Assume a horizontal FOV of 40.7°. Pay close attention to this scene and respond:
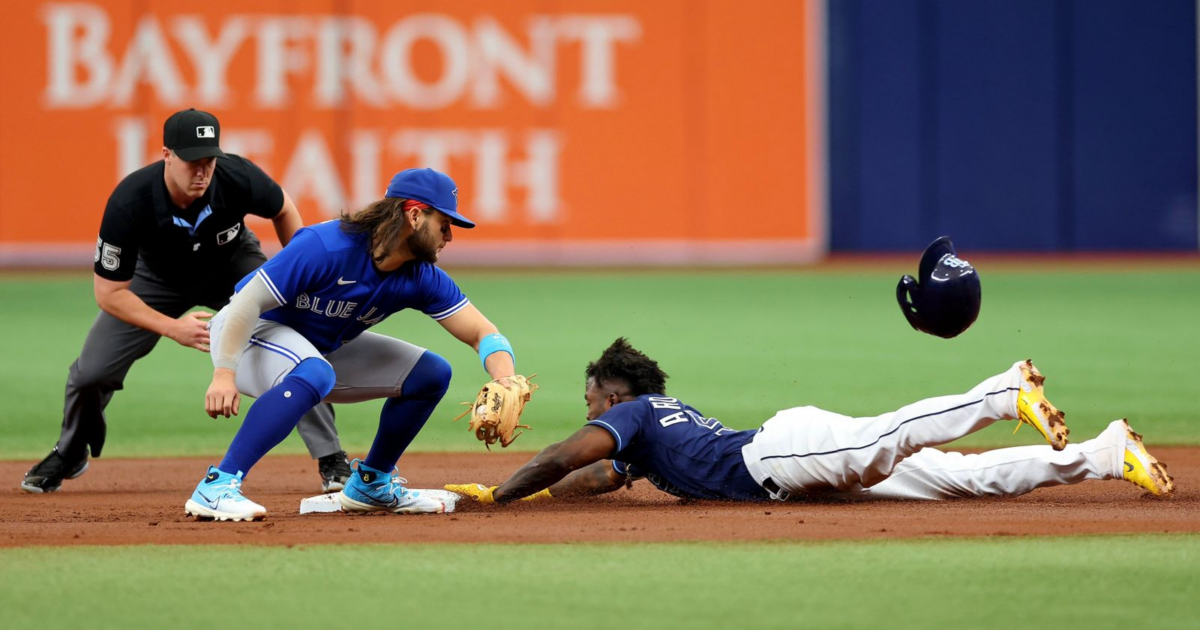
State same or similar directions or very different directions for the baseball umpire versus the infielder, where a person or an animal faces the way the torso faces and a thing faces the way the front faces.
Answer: same or similar directions

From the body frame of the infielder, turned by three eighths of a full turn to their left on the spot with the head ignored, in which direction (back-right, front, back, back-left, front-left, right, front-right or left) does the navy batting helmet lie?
right

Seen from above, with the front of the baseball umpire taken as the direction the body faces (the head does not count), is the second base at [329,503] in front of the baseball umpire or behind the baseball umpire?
in front

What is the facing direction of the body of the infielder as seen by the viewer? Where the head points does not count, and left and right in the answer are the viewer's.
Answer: facing the viewer and to the right of the viewer

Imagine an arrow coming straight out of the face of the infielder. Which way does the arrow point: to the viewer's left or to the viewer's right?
to the viewer's right

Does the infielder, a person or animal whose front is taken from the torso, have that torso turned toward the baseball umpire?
no

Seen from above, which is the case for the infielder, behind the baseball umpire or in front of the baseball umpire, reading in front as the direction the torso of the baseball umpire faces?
in front

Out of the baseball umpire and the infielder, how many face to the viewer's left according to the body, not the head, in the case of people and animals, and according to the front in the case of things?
0
